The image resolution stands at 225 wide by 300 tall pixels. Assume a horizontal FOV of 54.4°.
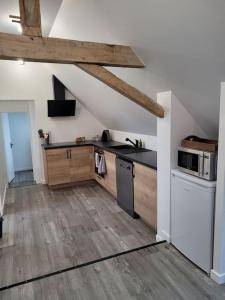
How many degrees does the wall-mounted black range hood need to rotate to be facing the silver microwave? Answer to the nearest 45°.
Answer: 0° — it already faces it

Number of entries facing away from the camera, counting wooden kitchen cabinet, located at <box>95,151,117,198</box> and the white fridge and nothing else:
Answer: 0

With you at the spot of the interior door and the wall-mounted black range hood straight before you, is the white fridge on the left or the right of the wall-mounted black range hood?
right

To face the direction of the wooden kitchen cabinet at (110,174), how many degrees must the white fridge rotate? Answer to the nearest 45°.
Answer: approximately 90° to its right

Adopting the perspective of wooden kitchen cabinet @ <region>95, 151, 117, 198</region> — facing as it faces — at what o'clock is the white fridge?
The white fridge is roughly at 10 o'clock from the wooden kitchen cabinet.

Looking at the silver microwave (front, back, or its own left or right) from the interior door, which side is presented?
right

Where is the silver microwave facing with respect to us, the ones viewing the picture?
facing the viewer and to the left of the viewer

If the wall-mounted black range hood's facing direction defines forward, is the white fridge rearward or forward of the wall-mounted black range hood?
forward

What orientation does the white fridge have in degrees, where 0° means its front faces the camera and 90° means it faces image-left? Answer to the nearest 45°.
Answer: approximately 45°

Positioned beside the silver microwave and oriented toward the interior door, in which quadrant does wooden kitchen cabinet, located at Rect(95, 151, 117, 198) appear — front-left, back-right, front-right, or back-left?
front-right

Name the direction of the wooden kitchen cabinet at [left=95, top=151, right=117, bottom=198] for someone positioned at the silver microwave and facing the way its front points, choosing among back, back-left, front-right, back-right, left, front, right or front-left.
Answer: right

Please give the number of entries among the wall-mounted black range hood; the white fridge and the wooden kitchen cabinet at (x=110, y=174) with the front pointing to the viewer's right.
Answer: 0

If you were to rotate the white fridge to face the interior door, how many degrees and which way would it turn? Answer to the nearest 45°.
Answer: approximately 90° to its right

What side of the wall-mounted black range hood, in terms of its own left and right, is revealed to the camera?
front

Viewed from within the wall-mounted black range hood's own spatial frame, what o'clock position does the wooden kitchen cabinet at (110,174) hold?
The wooden kitchen cabinet is roughly at 11 o'clock from the wall-mounted black range hood.
